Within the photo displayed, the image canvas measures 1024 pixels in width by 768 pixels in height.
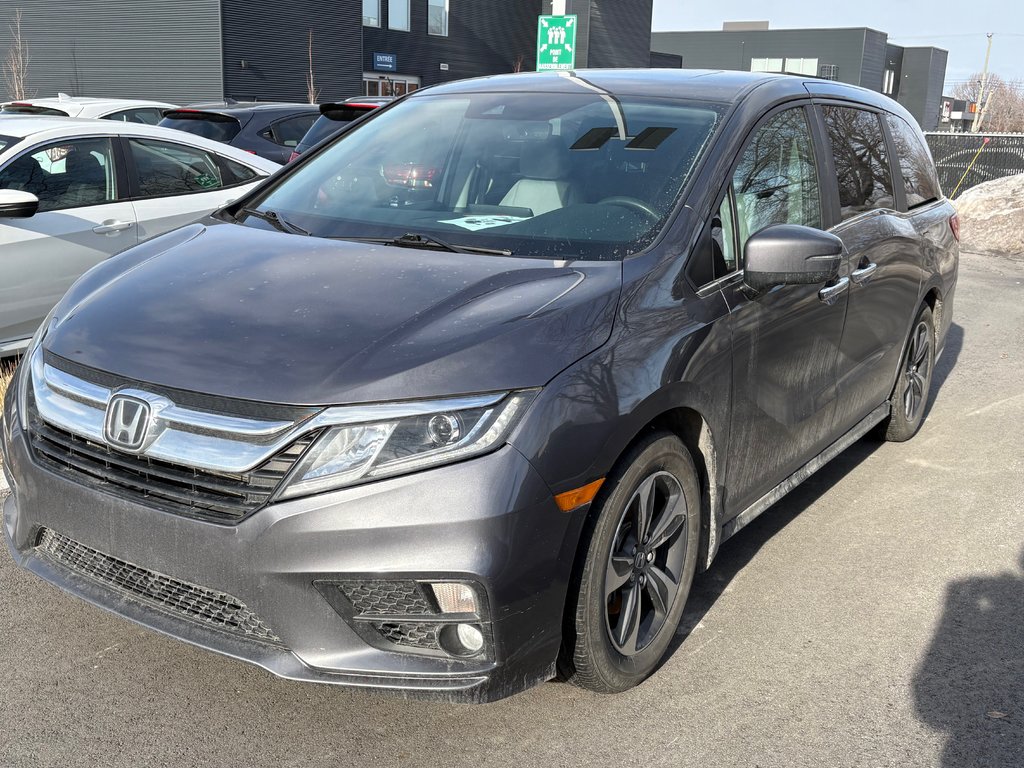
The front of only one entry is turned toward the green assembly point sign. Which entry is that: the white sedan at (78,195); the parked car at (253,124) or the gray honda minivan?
the parked car

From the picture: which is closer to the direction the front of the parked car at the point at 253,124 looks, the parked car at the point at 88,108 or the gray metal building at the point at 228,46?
the gray metal building

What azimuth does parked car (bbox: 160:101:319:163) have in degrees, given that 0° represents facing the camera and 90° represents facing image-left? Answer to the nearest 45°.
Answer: approximately 225°

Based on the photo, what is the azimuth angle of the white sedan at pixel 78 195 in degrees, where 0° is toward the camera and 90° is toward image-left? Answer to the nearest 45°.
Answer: approximately 90°

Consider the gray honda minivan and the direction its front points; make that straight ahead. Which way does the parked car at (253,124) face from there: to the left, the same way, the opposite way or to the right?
the opposite way

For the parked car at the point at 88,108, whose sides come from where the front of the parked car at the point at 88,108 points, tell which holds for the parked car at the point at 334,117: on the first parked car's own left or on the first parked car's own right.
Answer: on the first parked car's own right

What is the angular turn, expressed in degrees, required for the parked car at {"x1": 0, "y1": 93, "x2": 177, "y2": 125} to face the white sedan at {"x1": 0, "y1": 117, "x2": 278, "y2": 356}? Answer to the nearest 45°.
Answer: approximately 135° to its right

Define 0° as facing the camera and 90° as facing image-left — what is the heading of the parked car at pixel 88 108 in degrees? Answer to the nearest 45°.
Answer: approximately 225°

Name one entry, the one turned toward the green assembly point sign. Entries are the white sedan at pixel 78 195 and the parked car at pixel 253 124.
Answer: the parked car

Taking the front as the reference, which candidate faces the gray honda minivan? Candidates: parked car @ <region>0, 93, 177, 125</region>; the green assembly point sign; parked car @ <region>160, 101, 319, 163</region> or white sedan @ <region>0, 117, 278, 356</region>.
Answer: the green assembly point sign

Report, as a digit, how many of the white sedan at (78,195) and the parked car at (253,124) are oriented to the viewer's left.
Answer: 1

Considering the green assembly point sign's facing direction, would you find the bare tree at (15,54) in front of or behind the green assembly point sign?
behind
